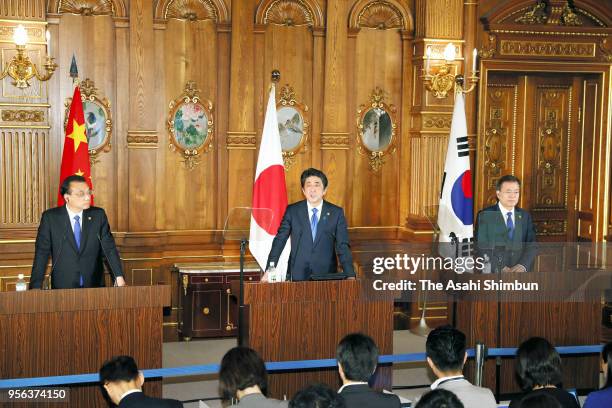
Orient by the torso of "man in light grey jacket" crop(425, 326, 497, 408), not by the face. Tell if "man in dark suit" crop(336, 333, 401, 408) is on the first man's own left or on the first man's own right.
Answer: on the first man's own left

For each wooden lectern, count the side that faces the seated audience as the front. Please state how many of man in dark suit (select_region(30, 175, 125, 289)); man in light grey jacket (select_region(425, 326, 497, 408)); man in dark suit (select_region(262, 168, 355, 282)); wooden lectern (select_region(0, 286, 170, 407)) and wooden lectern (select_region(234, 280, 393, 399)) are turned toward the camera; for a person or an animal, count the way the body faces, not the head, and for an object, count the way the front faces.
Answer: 4

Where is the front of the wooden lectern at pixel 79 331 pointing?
toward the camera

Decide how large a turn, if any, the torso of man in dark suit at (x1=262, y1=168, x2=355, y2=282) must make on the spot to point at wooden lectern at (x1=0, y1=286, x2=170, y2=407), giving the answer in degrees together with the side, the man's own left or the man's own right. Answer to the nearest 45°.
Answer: approximately 45° to the man's own right

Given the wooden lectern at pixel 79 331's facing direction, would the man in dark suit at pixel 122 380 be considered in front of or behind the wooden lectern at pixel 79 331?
in front

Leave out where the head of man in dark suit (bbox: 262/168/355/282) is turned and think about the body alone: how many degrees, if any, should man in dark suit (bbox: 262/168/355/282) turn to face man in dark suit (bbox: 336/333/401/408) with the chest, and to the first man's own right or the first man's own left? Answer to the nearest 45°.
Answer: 0° — they already face them

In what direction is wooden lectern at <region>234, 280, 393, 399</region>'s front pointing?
toward the camera

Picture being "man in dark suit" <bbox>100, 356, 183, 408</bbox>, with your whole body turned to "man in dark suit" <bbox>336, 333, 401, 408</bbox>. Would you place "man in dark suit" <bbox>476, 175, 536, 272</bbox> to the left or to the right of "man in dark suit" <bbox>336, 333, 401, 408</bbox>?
left

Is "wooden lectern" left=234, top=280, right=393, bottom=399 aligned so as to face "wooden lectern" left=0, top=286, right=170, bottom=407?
no

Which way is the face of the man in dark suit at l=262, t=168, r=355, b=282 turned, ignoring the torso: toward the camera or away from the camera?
toward the camera

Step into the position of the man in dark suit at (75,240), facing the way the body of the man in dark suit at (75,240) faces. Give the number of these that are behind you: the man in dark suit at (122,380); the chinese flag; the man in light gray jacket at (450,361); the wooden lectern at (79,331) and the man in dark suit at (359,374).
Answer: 1

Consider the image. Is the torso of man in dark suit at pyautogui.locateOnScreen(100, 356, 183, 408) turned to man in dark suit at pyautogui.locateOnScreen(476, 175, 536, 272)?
no

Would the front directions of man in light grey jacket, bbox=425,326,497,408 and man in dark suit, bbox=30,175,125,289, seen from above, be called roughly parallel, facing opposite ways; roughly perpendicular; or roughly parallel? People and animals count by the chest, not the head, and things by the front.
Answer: roughly parallel, facing opposite ways

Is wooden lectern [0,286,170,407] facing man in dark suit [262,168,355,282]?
no

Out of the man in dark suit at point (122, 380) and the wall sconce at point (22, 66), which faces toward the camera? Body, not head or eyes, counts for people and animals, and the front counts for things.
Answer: the wall sconce

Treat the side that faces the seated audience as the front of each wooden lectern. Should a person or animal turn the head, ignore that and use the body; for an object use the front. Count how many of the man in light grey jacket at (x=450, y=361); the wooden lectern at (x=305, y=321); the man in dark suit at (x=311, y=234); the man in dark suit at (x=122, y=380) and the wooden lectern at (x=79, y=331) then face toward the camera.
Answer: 3

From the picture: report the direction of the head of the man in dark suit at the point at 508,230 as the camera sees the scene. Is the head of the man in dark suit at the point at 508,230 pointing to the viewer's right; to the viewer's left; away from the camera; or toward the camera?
toward the camera

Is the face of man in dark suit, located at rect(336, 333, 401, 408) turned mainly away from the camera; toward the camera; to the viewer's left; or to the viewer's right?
away from the camera
